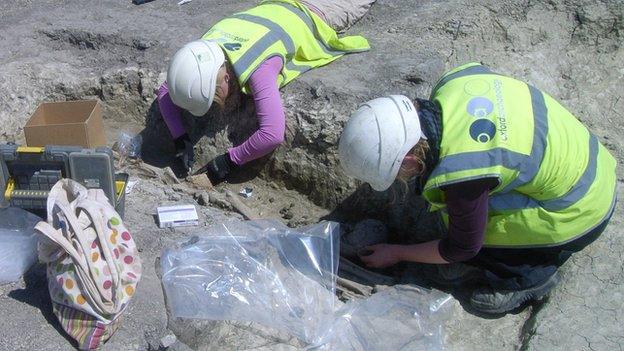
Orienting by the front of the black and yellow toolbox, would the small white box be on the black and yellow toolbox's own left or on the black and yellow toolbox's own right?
on the black and yellow toolbox's own left

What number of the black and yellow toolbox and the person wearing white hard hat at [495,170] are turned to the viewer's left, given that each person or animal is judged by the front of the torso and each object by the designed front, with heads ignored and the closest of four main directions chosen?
1

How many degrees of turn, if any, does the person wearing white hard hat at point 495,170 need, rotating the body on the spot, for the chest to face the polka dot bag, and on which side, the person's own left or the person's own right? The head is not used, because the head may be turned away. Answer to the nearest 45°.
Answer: approximately 45° to the person's own left

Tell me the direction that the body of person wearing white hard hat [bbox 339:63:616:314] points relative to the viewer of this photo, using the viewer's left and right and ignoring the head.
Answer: facing to the left of the viewer

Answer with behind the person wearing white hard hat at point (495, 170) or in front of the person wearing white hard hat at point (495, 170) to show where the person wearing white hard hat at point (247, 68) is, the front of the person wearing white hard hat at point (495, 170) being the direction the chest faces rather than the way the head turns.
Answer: in front

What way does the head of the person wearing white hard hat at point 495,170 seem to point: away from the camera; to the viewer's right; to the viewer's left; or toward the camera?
to the viewer's left

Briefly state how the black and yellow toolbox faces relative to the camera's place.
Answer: facing the viewer

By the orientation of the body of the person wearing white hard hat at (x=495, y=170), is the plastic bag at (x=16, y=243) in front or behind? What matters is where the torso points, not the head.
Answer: in front

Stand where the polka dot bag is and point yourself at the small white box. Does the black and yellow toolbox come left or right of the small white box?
left

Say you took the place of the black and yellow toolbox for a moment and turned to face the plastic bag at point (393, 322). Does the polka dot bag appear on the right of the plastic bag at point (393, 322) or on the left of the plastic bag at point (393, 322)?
right

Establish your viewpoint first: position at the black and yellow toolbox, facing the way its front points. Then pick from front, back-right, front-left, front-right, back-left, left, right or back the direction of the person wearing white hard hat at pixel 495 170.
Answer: front-left
